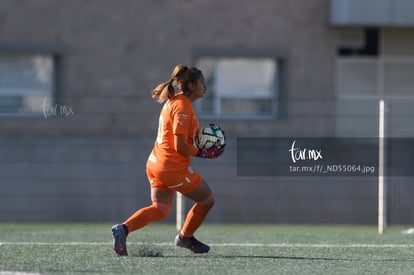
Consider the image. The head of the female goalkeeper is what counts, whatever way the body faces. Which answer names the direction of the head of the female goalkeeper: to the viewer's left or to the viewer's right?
to the viewer's right

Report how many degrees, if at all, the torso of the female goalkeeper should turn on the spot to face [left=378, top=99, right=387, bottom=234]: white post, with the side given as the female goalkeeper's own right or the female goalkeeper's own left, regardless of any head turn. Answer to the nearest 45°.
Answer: approximately 45° to the female goalkeeper's own left

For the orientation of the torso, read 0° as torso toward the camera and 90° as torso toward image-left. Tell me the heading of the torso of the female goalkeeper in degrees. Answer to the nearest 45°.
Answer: approximately 270°
